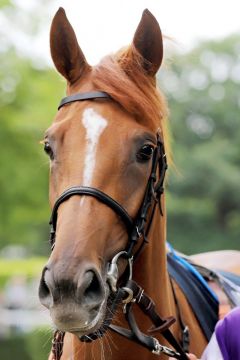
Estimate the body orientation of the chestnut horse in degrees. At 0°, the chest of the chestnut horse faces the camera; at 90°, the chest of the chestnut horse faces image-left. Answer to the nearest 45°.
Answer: approximately 45°
